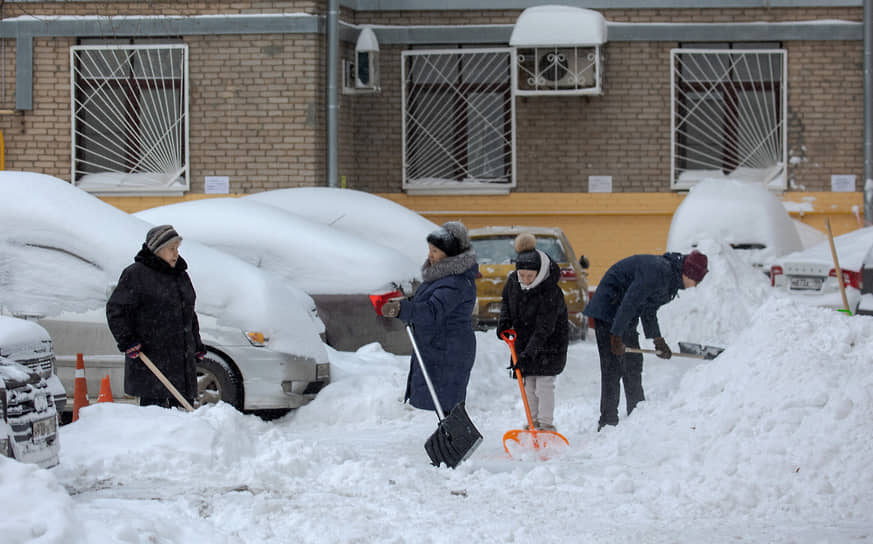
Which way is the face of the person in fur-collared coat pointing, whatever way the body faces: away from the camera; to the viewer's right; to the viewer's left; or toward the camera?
to the viewer's left

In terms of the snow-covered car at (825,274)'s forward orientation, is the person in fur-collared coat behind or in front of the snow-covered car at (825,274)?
behind

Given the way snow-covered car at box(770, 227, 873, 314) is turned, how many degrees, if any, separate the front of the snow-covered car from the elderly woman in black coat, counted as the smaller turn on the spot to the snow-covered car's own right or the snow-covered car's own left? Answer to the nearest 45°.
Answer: approximately 180°

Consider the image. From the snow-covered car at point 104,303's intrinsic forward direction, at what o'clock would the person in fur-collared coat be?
The person in fur-collared coat is roughly at 12 o'clock from the snow-covered car.

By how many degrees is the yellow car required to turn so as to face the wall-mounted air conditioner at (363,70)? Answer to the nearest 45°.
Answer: approximately 45° to its left

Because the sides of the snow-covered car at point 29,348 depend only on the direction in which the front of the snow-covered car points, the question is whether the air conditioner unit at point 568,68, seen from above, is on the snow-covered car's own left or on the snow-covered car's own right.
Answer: on the snow-covered car's own left

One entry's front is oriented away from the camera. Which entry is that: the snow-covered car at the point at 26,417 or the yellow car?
the yellow car

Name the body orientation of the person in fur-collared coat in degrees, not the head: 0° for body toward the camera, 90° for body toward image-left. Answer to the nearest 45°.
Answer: approximately 90°

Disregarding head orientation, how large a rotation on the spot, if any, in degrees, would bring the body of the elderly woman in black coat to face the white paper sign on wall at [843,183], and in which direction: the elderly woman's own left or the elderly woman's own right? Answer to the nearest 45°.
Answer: approximately 90° to the elderly woman's own left

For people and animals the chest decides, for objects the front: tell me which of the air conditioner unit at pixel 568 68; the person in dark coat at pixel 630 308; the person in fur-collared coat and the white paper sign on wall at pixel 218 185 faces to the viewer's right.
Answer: the person in dark coat

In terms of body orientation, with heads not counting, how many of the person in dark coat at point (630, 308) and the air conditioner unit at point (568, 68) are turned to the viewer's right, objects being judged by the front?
1

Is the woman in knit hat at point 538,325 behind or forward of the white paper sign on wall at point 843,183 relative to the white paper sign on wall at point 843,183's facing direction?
forward

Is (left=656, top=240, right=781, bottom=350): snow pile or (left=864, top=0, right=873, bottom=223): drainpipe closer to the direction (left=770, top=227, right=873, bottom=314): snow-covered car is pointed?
the drainpipe

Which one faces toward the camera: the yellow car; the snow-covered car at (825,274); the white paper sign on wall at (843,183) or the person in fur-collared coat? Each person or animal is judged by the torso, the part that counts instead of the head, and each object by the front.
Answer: the white paper sign on wall

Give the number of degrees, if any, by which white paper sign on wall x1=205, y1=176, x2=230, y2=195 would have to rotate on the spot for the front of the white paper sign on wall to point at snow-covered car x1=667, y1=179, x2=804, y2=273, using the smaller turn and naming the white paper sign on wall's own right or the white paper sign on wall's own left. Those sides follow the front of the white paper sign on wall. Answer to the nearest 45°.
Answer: approximately 45° to the white paper sign on wall's own left

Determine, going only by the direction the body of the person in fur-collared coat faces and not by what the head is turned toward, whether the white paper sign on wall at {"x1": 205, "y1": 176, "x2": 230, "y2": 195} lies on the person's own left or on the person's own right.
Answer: on the person's own right

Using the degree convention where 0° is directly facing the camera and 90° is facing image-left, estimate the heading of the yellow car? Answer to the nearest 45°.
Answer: approximately 180°

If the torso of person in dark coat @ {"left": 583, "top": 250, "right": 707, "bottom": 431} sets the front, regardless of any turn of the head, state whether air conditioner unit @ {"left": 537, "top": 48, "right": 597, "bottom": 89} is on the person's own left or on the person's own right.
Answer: on the person's own left

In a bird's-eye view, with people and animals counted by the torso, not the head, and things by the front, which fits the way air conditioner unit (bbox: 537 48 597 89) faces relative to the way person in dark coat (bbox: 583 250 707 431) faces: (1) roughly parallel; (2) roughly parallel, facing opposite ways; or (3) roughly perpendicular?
roughly perpendicular

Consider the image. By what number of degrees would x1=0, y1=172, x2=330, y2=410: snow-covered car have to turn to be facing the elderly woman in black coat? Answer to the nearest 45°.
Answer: approximately 45° to its right
